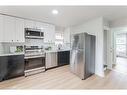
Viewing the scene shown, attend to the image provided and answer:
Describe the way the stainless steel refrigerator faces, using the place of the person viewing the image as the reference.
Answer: facing the viewer and to the left of the viewer

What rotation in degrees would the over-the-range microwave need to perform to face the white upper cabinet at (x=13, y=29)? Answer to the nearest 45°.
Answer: approximately 45° to its right

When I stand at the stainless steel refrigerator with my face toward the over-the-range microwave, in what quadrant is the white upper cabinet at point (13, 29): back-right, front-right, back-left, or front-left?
front-left

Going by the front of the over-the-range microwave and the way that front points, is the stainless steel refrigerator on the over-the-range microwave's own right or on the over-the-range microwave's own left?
on the over-the-range microwave's own left

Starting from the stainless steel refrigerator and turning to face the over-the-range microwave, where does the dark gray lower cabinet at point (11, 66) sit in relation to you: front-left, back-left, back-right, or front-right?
front-left

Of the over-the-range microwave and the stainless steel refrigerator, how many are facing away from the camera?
0

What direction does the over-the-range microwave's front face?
toward the camera

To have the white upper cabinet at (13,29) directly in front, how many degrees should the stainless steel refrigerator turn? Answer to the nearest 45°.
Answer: approximately 45° to its right
